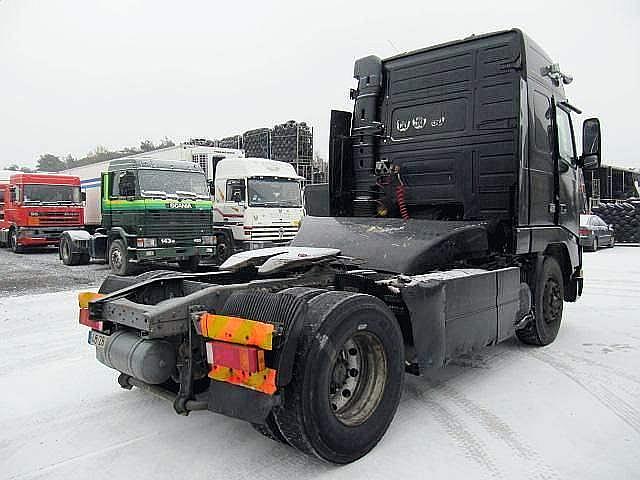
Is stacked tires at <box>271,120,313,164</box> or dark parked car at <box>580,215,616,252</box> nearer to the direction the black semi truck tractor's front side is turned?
the dark parked car

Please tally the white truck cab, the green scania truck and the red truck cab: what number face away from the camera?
0

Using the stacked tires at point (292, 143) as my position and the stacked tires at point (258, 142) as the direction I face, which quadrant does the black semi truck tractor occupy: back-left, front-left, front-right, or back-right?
back-left

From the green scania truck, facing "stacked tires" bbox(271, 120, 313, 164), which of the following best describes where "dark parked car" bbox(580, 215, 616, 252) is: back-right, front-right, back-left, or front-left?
front-right

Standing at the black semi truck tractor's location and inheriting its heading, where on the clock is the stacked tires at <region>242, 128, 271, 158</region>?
The stacked tires is roughly at 10 o'clock from the black semi truck tractor.

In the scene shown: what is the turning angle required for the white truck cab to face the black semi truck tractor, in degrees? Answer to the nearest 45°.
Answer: approximately 45° to its right

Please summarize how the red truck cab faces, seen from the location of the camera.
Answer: facing the viewer and to the right of the viewer

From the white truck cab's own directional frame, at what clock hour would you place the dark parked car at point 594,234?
The dark parked car is roughly at 10 o'clock from the white truck cab.

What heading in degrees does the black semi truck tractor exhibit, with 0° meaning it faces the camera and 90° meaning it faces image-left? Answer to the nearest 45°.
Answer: approximately 225°

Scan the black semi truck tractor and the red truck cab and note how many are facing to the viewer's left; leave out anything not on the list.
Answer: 0

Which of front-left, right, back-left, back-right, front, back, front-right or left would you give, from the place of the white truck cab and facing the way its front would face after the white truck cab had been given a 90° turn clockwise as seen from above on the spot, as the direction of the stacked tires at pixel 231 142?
back-right

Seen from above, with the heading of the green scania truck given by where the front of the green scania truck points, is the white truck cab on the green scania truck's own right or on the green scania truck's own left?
on the green scania truck's own left

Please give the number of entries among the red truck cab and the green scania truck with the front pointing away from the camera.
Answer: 0

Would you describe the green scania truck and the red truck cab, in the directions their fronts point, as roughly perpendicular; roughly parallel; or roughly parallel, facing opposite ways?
roughly parallel

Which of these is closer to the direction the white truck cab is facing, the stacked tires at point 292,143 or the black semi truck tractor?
the black semi truck tractor
